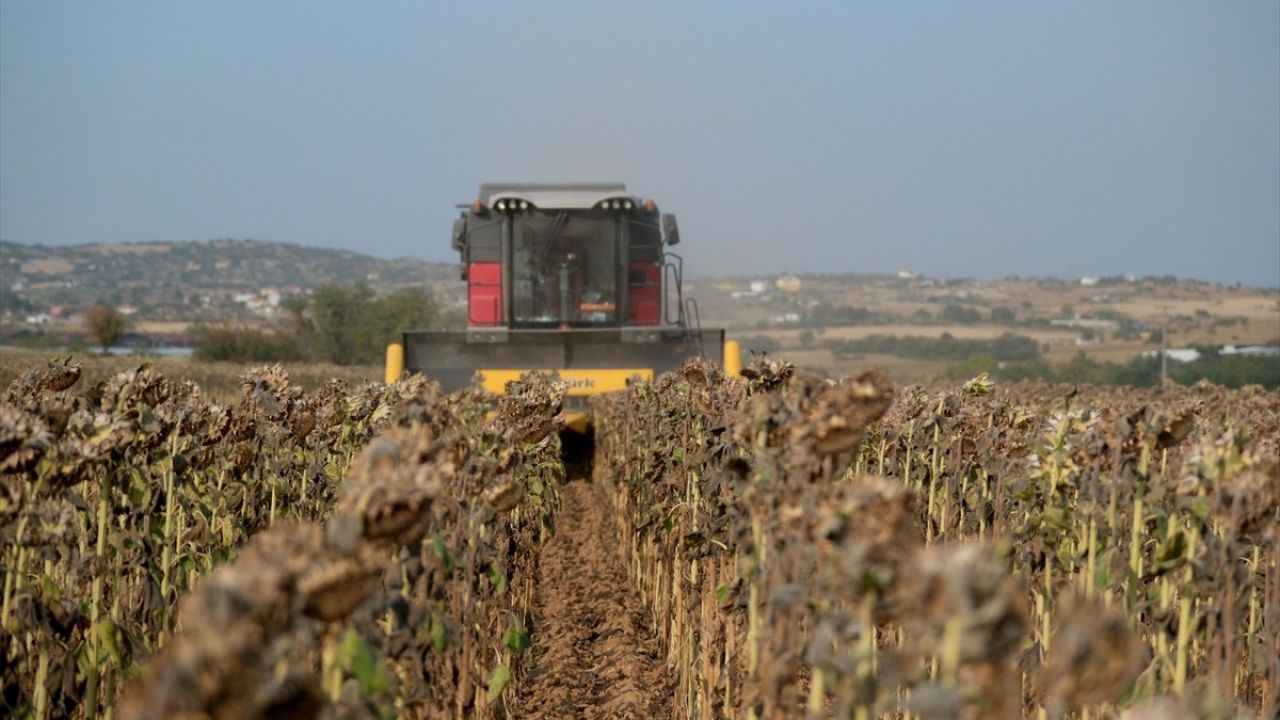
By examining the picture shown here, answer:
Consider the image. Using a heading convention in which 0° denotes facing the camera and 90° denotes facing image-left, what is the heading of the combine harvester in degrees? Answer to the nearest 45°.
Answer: approximately 0°
